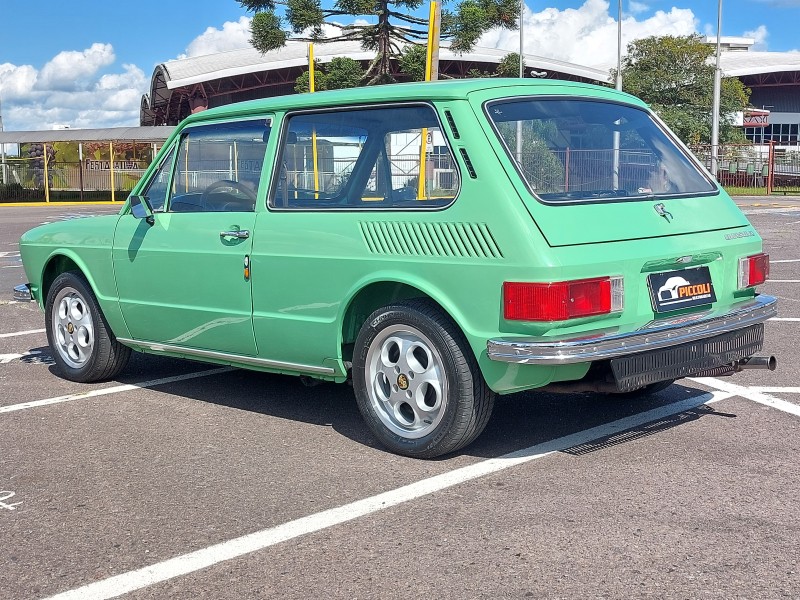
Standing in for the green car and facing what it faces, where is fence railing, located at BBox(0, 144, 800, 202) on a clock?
The fence railing is roughly at 1 o'clock from the green car.

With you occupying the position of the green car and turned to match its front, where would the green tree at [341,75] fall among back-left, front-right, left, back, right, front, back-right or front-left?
front-right

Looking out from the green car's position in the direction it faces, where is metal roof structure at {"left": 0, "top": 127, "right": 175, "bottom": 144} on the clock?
The metal roof structure is roughly at 1 o'clock from the green car.

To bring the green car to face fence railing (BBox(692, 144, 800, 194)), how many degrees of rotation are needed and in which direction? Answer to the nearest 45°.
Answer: approximately 45° to its right

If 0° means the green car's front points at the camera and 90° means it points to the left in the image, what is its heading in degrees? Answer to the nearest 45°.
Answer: approximately 135°

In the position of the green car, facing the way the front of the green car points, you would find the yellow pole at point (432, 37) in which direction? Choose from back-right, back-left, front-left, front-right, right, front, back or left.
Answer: front-right

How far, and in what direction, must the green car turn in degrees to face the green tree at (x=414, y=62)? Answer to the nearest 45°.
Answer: approximately 45° to its right

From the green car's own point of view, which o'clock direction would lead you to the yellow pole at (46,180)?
The yellow pole is roughly at 1 o'clock from the green car.

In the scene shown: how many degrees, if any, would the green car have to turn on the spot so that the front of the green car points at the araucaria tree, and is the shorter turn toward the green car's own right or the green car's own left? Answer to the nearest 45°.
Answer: approximately 45° to the green car's own right

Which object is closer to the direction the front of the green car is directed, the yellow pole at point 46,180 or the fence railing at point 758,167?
the yellow pole

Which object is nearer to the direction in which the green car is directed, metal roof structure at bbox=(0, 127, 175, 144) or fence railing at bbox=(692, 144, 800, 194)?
the metal roof structure
